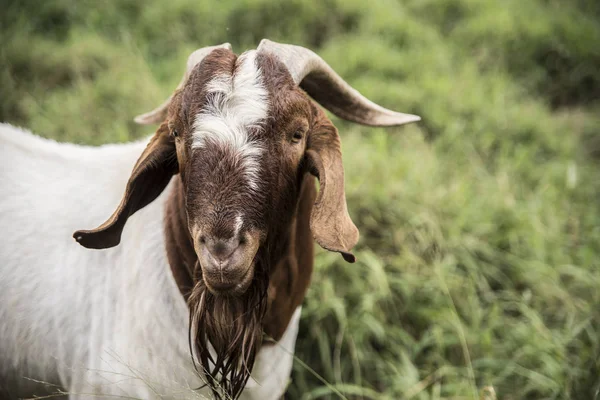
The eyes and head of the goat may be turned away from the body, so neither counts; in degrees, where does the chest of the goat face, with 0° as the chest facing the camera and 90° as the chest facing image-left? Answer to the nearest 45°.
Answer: approximately 315°
